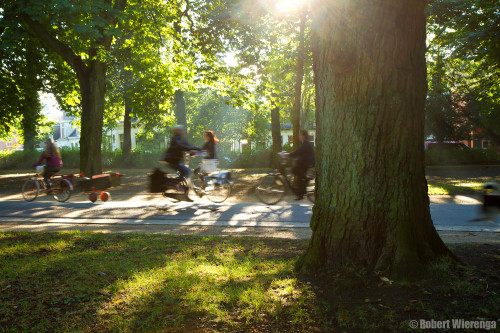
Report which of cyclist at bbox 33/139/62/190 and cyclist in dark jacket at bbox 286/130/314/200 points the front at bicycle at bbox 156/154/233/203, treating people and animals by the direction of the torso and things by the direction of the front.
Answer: the cyclist in dark jacket

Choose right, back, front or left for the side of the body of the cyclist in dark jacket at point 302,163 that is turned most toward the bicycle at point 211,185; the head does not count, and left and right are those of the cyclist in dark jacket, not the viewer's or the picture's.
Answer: front

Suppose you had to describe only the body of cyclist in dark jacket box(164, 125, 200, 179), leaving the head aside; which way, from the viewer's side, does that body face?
to the viewer's right

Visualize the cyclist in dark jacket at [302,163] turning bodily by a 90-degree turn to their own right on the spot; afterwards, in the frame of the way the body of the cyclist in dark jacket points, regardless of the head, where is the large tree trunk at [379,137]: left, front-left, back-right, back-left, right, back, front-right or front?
back

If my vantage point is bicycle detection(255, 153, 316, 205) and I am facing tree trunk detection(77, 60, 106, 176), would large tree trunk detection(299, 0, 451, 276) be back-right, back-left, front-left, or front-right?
back-left

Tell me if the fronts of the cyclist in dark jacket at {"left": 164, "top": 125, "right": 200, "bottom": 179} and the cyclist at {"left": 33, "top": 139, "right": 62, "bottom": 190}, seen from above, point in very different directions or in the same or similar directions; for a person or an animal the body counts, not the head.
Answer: very different directions

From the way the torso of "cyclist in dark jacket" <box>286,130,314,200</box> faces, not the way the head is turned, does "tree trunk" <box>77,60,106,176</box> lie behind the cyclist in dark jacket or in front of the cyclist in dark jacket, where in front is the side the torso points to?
in front

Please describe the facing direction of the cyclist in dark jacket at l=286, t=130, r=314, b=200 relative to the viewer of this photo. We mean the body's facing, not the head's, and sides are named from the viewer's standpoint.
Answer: facing to the left of the viewer

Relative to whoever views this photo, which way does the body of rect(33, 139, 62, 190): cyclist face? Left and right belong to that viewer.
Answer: facing to the left of the viewer

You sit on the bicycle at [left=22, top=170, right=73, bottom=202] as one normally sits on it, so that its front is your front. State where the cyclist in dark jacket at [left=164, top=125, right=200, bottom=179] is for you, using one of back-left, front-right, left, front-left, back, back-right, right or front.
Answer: back-left

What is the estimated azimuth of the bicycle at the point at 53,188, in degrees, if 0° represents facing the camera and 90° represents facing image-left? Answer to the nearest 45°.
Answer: approximately 90°

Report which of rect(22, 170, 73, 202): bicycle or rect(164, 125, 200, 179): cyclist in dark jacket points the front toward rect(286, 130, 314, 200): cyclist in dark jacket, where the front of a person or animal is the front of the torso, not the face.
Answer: rect(164, 125, 200, 179): cyclist in dark jacket

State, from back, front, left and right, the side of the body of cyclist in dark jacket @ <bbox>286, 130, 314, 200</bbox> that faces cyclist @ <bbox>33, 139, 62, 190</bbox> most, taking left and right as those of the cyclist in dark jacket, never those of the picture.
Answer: front
